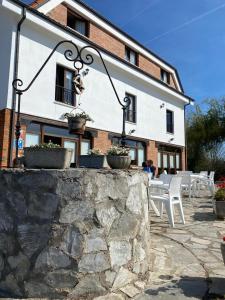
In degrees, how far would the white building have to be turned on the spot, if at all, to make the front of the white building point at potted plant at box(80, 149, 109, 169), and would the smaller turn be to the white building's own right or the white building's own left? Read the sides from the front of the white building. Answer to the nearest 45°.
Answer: approximately 45° to the white building's own right

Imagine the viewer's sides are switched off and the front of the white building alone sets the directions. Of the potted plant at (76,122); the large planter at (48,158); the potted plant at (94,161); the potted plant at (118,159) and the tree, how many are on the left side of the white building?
1

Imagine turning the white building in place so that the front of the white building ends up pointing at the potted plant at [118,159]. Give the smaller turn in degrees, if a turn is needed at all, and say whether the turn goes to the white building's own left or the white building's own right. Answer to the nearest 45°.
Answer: approximately 45° to the white building's own right

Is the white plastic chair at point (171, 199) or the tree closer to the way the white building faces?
the white plastic chair

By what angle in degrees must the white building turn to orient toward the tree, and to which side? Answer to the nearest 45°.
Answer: approximately 90° to its left

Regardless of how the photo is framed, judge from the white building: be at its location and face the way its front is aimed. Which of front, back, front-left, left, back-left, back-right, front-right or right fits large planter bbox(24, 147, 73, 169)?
front-right

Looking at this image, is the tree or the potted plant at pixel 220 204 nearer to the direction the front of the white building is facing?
the potted plant

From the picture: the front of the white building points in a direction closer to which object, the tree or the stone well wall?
the stone well wall

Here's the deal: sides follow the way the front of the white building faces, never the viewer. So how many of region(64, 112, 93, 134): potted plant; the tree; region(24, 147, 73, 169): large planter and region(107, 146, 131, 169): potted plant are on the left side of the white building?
1
